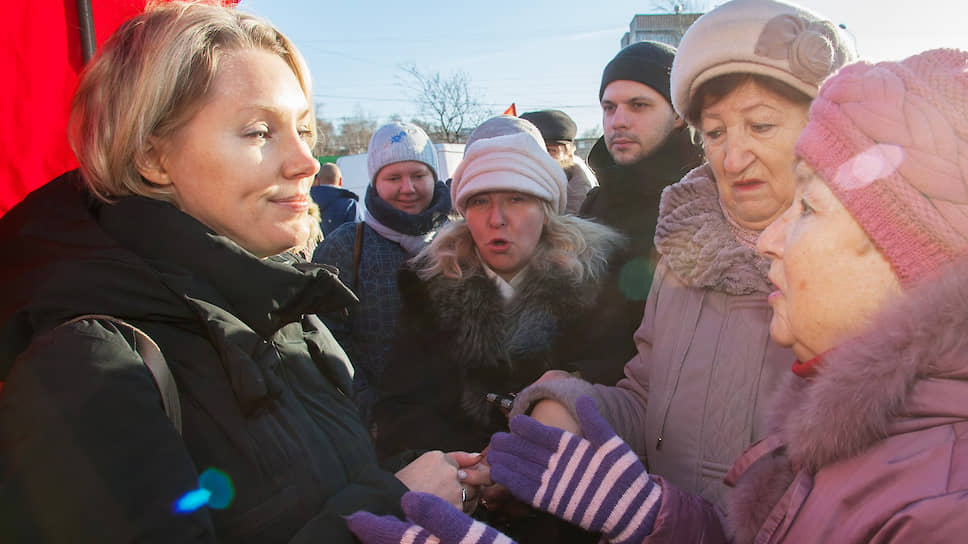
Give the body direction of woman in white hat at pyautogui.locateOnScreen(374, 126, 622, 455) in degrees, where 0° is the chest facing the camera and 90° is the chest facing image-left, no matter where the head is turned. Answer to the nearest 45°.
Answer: approximately 0°

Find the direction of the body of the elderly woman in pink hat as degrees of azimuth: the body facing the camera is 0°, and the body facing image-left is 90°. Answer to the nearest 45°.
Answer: approximately 90°

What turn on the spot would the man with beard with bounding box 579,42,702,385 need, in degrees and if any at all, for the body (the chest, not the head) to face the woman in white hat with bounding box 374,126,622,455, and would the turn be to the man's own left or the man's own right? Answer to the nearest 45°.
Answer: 0° — they already face them

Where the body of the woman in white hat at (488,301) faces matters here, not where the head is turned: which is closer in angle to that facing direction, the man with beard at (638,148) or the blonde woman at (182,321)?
the blonde woman

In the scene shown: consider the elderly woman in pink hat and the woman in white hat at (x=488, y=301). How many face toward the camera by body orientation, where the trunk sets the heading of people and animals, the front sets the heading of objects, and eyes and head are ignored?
1

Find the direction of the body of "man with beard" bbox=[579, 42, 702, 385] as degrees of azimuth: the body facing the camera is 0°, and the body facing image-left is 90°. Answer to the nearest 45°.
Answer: approximately 45°
